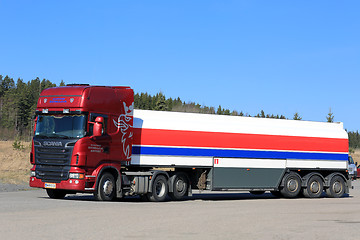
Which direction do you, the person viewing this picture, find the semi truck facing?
facing the viewer and to the left of the viewer
